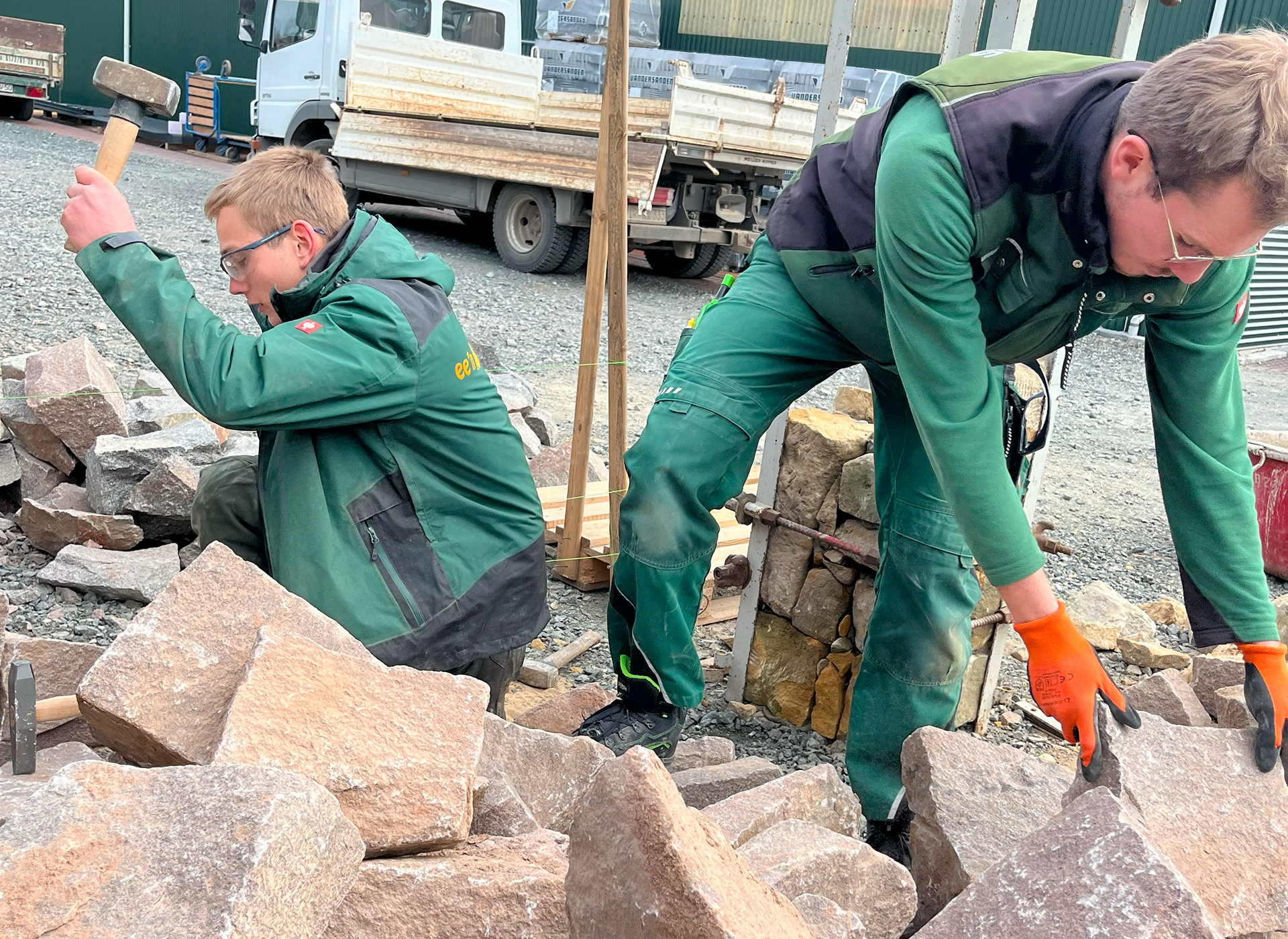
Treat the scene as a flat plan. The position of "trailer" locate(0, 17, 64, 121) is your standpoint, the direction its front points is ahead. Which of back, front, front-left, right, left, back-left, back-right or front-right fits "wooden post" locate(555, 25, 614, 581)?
back

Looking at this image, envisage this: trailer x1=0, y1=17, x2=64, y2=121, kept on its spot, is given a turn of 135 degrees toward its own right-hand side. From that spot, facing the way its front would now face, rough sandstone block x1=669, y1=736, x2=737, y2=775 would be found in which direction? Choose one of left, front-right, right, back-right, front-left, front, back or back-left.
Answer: front-right

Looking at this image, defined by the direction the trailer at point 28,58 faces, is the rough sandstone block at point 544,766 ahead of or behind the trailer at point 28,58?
behind

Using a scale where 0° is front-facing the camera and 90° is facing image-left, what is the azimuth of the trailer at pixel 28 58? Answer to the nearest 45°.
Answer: approximately 180°

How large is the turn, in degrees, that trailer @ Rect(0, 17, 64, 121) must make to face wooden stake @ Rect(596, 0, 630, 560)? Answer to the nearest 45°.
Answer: approximately 180°

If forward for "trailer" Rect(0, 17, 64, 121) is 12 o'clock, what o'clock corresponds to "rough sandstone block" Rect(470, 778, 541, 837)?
The rough sandstone block is roughly at 6 o'clock from the trailer.

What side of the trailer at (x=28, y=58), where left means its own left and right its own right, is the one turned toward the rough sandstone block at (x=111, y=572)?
back

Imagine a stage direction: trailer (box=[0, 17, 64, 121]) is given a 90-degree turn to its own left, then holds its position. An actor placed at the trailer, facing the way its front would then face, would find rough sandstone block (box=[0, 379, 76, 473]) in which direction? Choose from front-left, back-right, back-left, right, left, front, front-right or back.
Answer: left

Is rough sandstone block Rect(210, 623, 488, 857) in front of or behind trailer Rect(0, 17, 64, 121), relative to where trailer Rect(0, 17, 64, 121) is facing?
behind

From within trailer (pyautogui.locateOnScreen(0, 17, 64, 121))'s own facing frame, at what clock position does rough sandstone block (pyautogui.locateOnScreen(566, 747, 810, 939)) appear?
The rough sandstone block is roughly at 6 o'clock from the trailer.

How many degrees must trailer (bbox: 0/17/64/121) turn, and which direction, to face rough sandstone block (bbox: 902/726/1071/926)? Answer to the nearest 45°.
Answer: approximately 180°

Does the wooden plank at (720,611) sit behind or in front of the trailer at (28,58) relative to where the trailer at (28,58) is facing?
behind

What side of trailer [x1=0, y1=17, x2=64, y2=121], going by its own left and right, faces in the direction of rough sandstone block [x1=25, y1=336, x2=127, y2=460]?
back

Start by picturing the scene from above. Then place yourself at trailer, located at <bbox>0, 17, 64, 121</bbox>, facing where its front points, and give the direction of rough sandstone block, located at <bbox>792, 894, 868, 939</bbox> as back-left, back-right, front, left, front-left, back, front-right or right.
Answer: back

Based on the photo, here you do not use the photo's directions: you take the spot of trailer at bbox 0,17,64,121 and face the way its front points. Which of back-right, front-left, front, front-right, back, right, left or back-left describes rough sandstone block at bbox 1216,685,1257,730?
back
